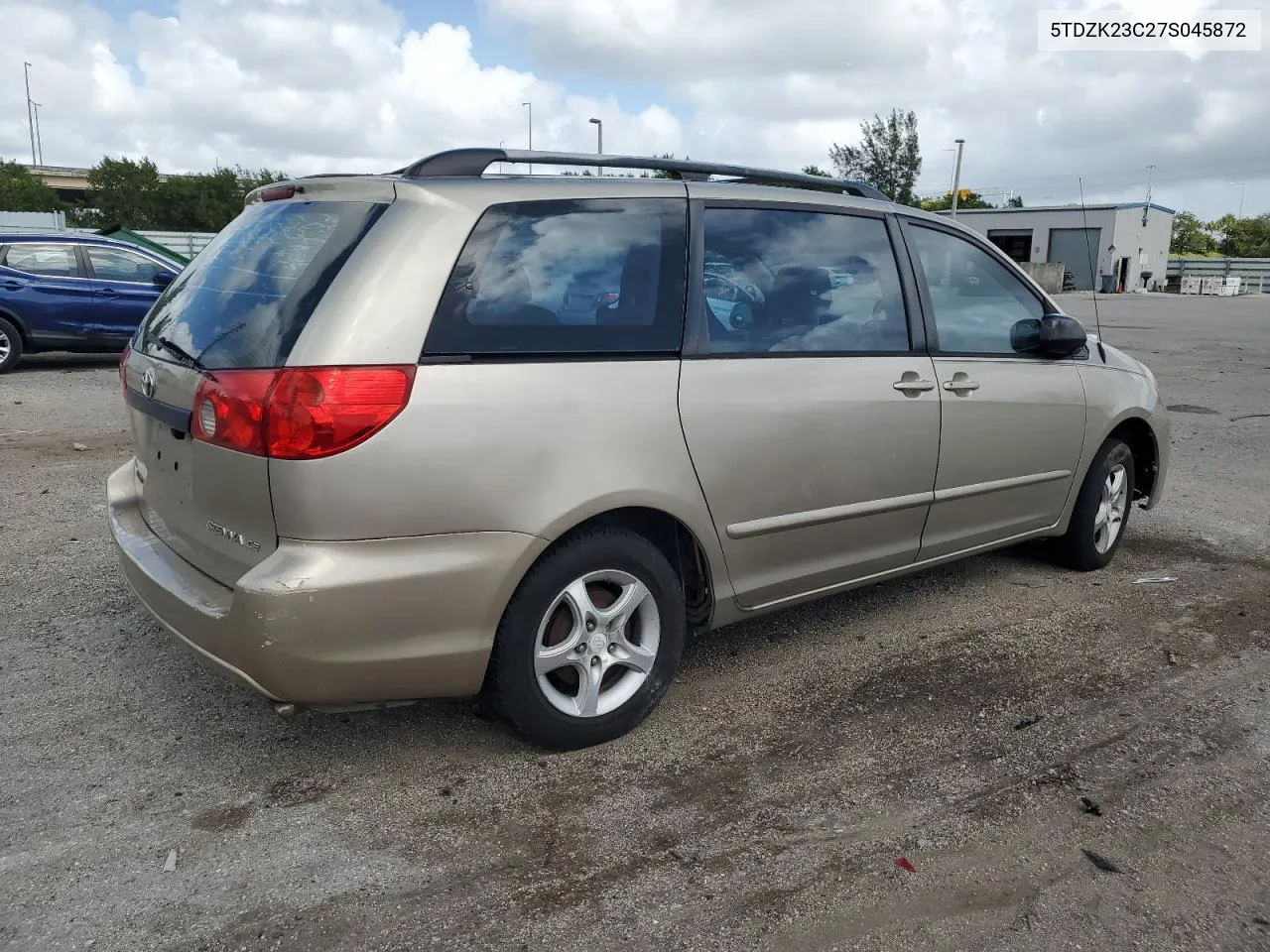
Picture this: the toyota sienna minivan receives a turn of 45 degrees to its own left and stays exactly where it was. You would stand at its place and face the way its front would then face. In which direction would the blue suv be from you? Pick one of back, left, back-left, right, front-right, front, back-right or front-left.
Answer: front-left

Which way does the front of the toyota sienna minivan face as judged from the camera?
facing away from the viewer and to the right of the viewer

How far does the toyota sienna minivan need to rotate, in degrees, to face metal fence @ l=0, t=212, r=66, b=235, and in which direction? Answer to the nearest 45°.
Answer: approximately 90° to its left
